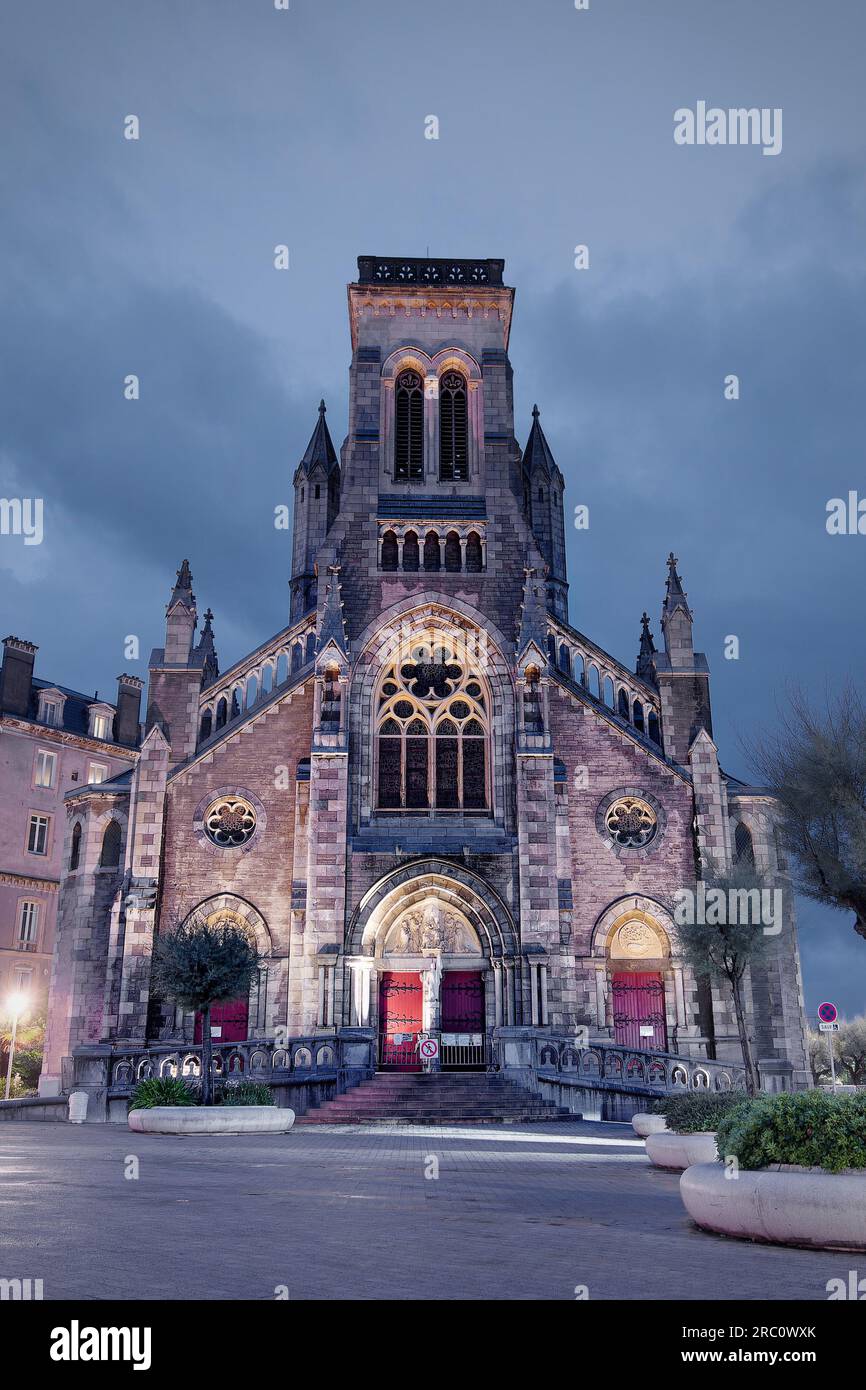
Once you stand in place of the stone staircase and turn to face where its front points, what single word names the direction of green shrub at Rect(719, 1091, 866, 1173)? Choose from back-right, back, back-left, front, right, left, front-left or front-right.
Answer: front

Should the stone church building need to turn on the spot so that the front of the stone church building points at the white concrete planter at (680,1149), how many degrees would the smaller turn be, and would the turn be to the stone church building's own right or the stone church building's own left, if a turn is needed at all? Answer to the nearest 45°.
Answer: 0° — it already faces it

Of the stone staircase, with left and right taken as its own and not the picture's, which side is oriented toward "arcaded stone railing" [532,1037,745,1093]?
left

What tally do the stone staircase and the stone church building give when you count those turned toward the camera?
2

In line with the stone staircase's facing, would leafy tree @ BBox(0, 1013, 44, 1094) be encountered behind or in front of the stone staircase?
behind

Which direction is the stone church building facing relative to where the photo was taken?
toward the camera

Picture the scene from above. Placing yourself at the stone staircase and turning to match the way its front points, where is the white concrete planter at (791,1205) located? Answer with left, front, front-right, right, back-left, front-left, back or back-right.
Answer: front

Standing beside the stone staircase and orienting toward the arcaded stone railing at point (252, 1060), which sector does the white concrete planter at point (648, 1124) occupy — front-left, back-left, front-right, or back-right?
back-left

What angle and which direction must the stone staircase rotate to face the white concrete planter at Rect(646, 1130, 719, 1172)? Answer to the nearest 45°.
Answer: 0° — it already faces it
